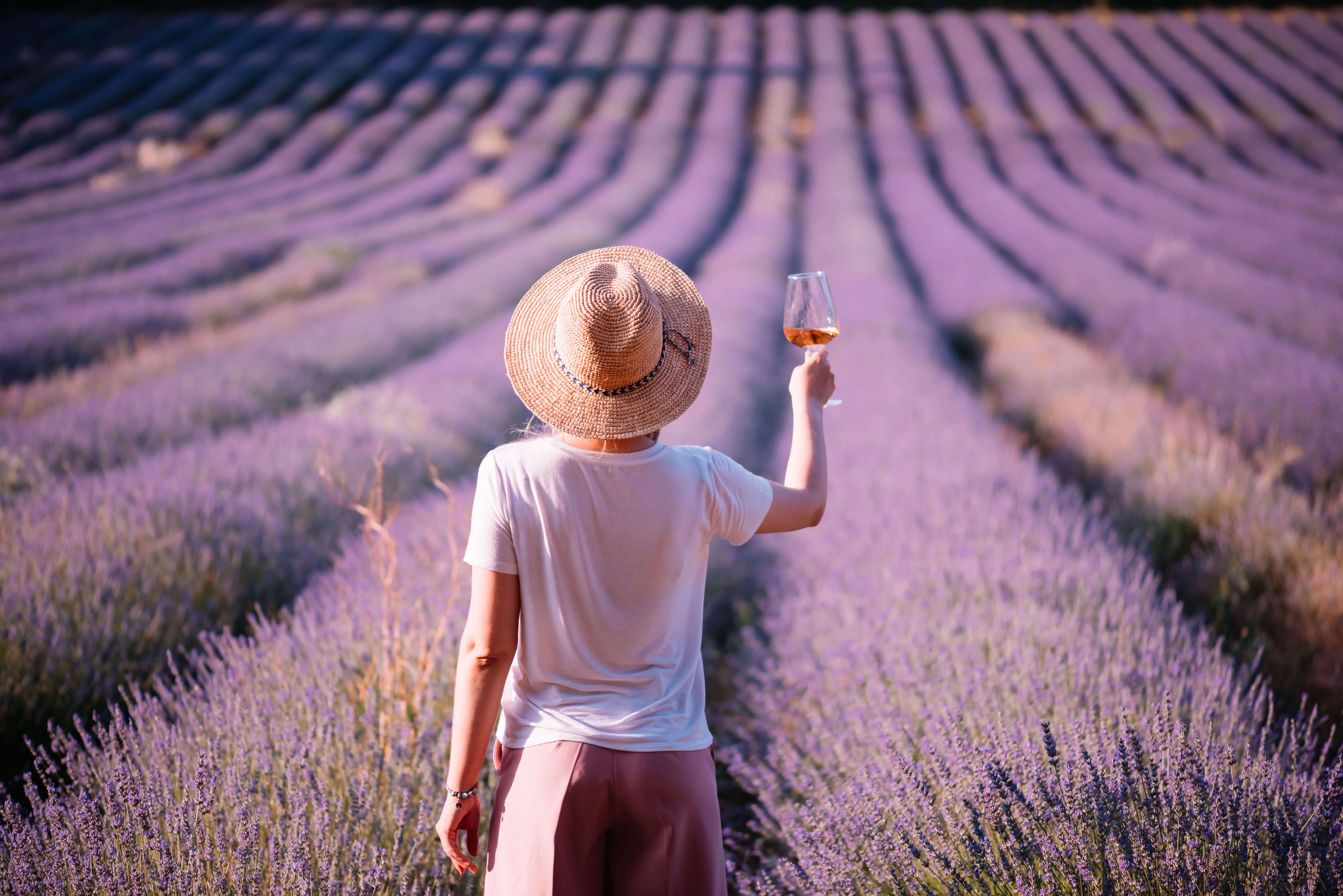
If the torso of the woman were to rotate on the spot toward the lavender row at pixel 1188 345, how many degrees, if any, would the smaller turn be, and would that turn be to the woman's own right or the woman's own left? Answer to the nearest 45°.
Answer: approximately 45° to the woman's own right

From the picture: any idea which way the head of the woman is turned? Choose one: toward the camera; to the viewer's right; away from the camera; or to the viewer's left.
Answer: away from the camera

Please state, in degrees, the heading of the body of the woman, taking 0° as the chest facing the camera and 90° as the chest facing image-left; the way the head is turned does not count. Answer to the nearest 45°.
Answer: approximately 180°
